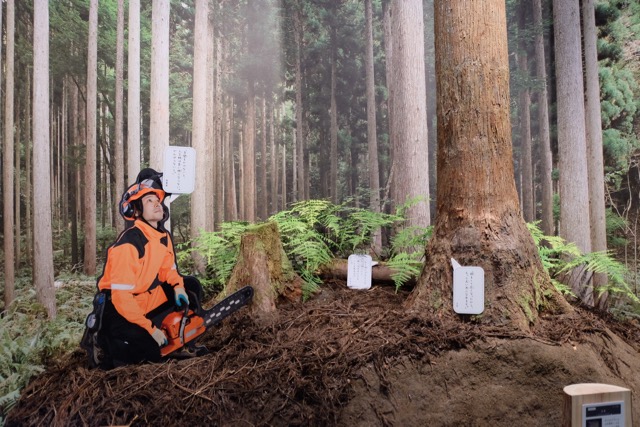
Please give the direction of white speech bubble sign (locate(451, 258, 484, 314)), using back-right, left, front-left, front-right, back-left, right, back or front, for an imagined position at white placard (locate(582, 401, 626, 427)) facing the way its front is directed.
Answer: back-right

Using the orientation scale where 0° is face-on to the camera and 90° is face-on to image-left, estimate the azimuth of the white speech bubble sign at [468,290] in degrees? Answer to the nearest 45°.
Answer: approximately 0°

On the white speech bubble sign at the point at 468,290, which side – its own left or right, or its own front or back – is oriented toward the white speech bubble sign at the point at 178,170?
right

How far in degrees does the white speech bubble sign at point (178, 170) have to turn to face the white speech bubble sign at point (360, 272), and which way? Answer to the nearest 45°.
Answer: approximately 90° to its left

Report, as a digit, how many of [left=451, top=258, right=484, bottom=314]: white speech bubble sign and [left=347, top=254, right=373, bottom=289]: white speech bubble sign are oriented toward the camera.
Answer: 2

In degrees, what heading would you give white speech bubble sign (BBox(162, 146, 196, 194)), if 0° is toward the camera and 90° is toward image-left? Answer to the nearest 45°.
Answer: approximately 0°

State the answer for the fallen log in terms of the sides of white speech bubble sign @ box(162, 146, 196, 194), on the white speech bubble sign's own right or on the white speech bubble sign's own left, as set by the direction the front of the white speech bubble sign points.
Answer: on the white speech bubble sign's own left

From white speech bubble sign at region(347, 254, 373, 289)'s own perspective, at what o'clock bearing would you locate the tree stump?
The tree stump is roughly at 2 o'clock from the white speech bubble sign.

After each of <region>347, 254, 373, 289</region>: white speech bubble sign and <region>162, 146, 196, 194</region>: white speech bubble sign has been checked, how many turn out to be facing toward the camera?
2
